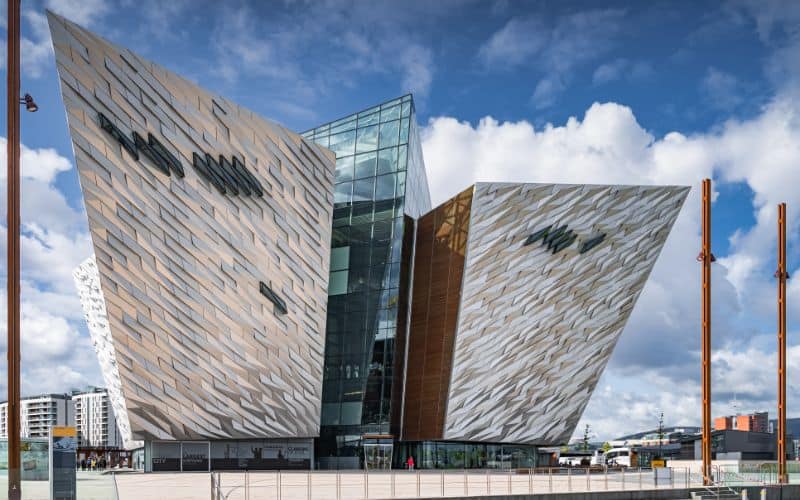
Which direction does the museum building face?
toward the camera

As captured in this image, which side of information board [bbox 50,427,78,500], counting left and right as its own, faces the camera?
front

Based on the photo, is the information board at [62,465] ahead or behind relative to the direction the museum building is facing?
ahead

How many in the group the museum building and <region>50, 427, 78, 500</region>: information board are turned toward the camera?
2

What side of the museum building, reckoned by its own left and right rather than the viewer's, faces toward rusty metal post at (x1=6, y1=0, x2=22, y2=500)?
front
